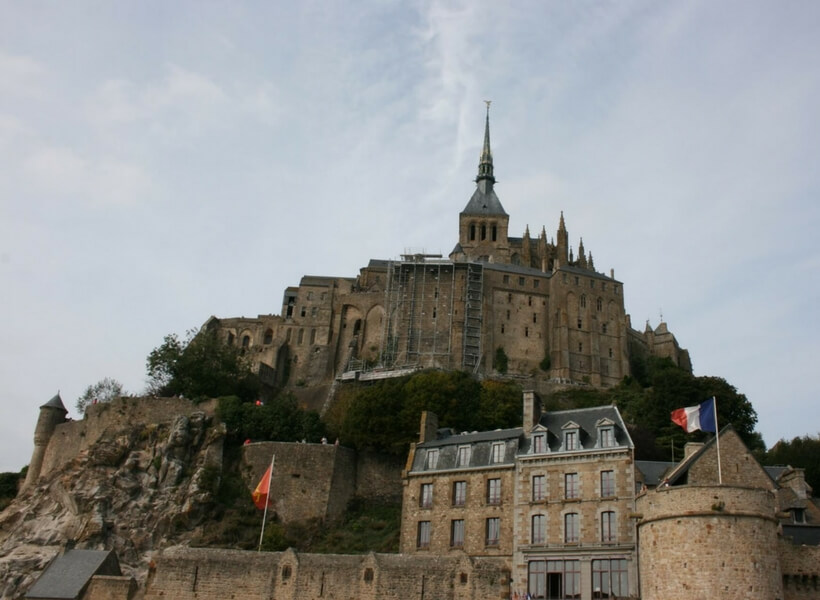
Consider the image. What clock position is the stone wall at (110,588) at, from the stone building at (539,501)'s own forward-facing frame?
The stone wall is roughly at 3 o'clock from the stone building.

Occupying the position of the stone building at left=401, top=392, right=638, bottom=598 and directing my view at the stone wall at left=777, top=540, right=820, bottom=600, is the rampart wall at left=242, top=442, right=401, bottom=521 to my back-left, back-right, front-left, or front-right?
back-left

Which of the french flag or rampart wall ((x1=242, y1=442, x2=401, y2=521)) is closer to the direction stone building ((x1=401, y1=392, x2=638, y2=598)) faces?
the french flag

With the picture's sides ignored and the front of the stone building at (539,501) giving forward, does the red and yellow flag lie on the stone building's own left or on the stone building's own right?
on the stone building's own right

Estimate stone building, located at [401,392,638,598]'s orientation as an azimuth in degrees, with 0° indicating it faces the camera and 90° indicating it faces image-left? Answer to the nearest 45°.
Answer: approximately 0°

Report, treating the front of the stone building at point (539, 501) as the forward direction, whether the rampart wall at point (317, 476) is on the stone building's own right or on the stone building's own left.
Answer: on the stone building's own right

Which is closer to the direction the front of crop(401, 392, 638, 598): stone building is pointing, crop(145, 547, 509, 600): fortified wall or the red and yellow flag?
the fortified wall

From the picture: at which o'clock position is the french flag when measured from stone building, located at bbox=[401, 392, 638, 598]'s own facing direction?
The french flag is roughly at 10 o'clock from the stone building.
